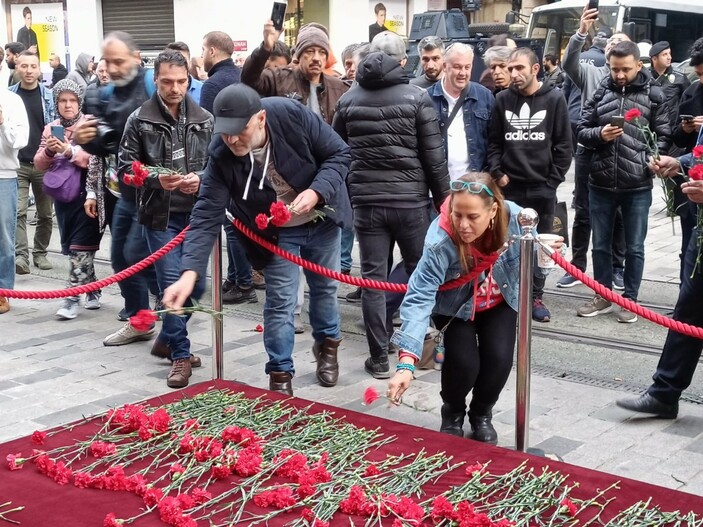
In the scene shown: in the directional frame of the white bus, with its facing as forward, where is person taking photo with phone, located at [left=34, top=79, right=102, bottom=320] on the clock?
The person taking photo with phone is roughly at 11 o'clock from the white bus.

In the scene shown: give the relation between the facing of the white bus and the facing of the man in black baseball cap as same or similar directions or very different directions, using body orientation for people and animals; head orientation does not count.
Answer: same or similar directions

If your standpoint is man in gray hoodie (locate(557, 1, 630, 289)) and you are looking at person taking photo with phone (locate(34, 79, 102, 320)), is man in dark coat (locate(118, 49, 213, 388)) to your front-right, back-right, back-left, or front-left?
front-left

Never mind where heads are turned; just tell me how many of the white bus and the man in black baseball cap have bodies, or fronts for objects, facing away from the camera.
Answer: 0

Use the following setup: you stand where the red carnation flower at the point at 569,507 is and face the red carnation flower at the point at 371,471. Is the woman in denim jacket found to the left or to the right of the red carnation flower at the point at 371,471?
right

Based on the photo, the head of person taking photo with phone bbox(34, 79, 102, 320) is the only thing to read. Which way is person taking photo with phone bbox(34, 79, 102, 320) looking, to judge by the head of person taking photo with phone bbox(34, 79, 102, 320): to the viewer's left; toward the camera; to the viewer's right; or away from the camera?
toward the camera

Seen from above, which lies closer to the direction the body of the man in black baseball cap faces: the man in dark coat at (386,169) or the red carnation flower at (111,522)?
the red carnation flower

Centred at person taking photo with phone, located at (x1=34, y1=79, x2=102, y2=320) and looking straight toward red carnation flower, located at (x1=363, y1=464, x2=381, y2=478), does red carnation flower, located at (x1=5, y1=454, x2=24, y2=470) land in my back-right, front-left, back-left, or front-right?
front-right

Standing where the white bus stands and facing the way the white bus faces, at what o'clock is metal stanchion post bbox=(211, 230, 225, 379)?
The metal stanchion post is roughly at 11 o'clock from the white bus.

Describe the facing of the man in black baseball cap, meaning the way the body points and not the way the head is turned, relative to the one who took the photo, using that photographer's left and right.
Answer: facing the viewer and to the left of the viewer

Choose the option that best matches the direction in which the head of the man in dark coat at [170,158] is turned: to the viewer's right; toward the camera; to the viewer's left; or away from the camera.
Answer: toward the camera

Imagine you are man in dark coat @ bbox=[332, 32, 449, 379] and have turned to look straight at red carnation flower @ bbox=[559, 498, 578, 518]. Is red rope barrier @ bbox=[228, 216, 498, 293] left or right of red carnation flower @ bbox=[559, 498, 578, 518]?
right

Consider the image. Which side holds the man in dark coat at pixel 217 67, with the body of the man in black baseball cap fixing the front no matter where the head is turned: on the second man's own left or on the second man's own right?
on the second man's own right

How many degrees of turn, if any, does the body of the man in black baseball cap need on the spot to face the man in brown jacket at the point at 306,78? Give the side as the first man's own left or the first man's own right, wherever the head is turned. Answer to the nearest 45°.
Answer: approximately 135° to the first man's own right

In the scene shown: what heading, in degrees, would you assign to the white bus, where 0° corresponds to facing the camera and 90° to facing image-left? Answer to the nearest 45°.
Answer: approximately 45°

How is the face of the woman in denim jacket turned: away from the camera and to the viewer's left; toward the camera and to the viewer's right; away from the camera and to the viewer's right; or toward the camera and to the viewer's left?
toward the camera and to the viewer's left
